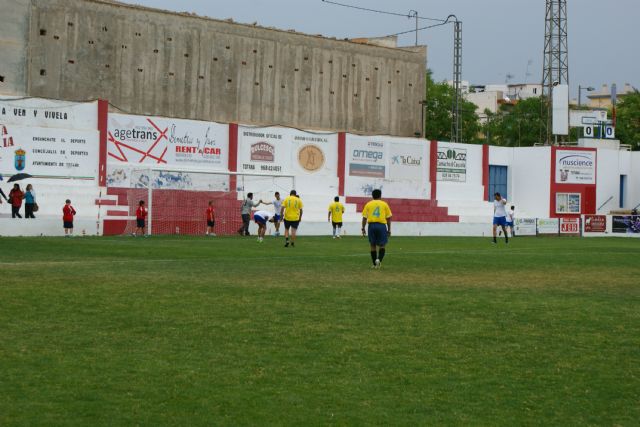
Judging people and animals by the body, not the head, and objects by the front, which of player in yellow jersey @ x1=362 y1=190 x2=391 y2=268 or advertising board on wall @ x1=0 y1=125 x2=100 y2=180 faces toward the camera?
the advertising board on wall

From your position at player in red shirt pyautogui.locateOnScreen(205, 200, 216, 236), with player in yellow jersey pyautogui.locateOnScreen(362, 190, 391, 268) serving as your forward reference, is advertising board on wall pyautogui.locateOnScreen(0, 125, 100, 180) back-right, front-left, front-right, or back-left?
back-right

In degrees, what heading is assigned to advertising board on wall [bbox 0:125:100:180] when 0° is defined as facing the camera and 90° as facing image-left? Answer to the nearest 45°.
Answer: approximately 0°

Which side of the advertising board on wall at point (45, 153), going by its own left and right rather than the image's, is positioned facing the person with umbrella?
front

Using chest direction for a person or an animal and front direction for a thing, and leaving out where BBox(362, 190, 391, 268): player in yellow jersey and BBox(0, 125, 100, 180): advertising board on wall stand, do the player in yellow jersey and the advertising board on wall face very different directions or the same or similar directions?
very different directions

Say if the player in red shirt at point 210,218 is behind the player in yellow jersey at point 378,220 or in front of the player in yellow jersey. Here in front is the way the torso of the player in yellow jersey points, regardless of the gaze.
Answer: in front

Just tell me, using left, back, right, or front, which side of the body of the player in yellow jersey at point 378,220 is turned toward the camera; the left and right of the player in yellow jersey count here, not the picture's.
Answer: back

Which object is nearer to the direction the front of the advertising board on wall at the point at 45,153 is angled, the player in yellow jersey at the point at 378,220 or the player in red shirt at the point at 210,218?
the player in yellow jersey

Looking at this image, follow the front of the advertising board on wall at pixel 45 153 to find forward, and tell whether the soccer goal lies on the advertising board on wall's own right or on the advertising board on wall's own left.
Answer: on the advertising board on wall's own left

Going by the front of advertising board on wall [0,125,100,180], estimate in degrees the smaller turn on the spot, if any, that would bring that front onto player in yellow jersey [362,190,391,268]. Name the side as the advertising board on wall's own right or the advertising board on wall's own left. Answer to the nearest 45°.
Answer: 0° — it already faces them
